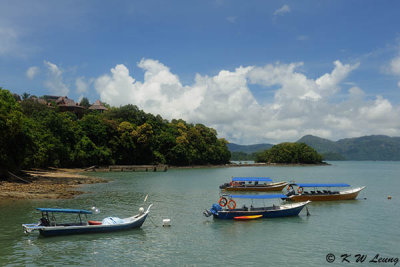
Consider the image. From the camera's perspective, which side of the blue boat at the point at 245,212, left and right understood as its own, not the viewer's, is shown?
right

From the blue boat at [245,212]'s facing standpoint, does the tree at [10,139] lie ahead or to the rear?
to the rear

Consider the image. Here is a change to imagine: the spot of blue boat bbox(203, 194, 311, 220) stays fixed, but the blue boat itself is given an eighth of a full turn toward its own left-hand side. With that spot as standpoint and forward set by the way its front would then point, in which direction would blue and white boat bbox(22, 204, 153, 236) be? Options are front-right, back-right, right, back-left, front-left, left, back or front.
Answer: back

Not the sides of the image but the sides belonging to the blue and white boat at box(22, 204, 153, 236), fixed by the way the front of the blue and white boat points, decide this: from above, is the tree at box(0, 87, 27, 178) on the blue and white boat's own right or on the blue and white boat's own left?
on the blue and white boat's own left

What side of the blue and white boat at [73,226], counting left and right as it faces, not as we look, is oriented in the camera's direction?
right
